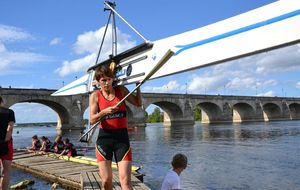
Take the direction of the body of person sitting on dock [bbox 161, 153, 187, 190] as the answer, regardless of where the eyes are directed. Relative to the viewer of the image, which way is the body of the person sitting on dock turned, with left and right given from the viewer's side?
facing away from the viewer and to the right of the viewer

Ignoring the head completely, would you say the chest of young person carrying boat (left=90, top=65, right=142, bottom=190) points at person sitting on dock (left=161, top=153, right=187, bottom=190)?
no

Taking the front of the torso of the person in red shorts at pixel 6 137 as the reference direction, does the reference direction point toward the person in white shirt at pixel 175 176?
no

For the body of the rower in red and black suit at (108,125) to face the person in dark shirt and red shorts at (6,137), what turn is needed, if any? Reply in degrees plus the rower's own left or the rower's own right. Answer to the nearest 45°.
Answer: approximately 135° to the rower's own right

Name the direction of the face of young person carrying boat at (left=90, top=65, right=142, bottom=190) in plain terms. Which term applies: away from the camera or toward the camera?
toward the camera

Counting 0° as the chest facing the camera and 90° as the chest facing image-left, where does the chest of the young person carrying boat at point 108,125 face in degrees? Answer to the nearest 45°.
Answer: approximately 0°

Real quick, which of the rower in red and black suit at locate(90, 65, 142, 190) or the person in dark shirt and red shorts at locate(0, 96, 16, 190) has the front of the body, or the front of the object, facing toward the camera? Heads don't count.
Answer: the rower in red and black suit at locate(90, 65, 142, 190)

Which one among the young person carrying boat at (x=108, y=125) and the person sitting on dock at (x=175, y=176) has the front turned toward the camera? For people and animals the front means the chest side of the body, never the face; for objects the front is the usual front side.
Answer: the young person carrying boat

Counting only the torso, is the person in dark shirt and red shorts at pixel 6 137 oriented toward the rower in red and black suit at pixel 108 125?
no
